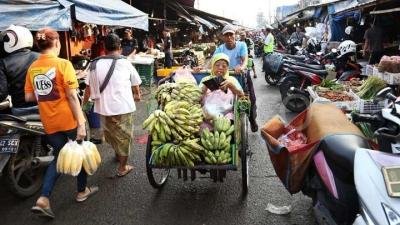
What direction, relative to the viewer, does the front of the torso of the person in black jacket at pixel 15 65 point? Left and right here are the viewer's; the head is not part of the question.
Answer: facing away from the viewer and to the left of the viewer

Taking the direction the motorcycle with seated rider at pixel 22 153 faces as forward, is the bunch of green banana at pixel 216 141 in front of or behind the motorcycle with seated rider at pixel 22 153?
behind

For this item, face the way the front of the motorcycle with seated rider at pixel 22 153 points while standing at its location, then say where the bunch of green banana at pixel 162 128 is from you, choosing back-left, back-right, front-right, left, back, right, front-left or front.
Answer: front-right

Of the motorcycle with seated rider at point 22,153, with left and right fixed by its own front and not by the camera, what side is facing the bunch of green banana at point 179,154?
right
